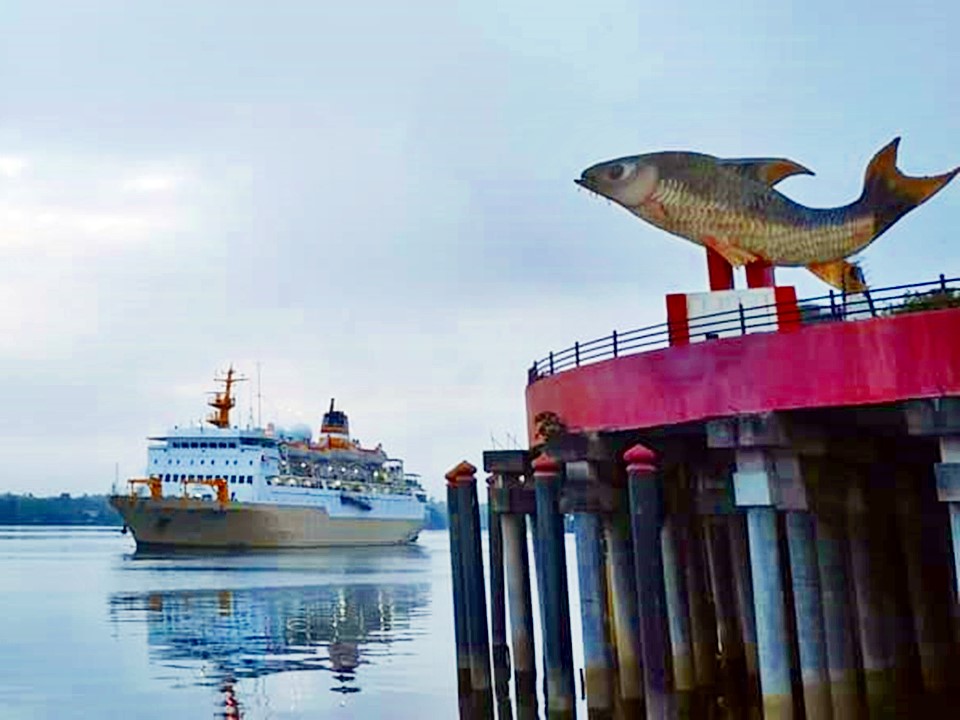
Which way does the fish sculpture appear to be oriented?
to the viewer's left
